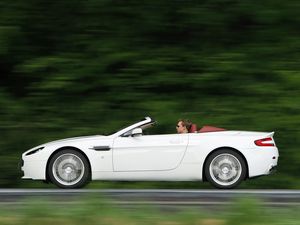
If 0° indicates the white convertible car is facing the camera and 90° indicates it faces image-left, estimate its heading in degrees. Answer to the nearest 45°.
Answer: approximately 90°
